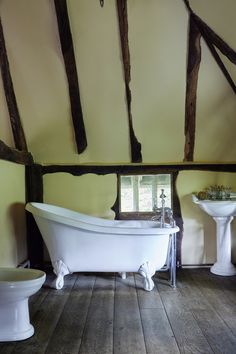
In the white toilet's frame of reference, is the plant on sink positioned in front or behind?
in front

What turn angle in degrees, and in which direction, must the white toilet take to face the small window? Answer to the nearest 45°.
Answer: approximately 45° to its left

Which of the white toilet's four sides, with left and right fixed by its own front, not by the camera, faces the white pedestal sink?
front

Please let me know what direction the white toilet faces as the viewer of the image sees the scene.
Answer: facing to the right of the viewer

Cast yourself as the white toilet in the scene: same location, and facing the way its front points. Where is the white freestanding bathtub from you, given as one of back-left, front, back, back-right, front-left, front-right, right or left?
front-left

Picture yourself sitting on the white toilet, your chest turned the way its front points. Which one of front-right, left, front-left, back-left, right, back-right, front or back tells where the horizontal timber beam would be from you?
front-left
